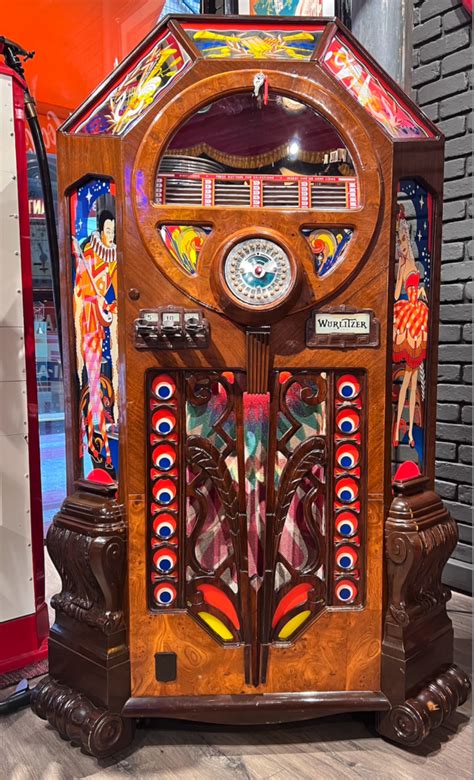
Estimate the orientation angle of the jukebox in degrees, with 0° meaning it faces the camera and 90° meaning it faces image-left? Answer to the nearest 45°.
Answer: approximately 0°
